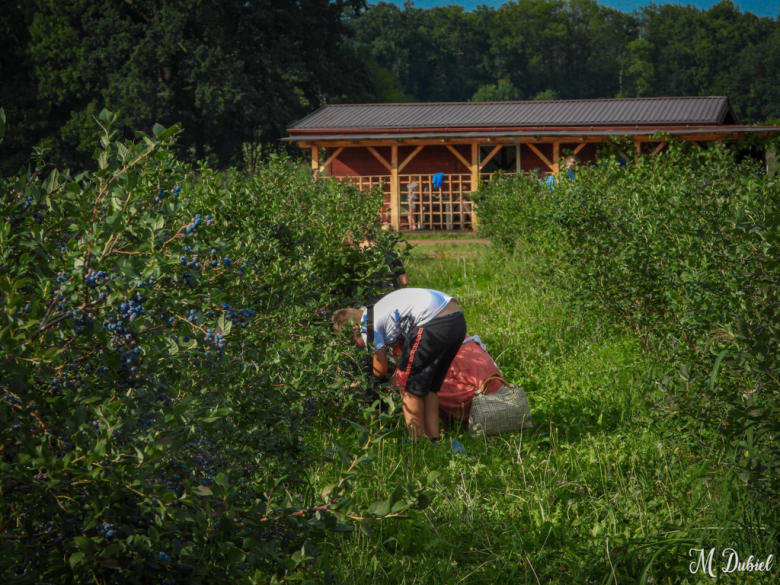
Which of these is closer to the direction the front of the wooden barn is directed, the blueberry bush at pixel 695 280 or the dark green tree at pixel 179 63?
the blueberry bush

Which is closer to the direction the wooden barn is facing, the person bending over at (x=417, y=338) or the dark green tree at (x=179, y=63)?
the person bending over

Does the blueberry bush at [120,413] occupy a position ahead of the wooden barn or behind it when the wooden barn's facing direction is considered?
ahead

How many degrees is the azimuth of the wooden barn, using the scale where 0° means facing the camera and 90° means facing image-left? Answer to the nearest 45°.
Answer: approximately 0°

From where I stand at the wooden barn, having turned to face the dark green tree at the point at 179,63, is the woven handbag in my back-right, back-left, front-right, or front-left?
back-left

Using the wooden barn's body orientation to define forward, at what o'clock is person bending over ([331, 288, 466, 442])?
The person bending over is roughly at 12 o'clock from the wooden barn.

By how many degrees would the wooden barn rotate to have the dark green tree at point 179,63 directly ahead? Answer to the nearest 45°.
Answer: approximately 135° to its right

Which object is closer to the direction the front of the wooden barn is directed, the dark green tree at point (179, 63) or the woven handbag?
the woven handbag

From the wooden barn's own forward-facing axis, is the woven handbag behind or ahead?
ahead

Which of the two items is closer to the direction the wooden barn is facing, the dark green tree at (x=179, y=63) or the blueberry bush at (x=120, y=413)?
the blueberry bush

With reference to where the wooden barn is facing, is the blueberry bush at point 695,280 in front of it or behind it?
in front

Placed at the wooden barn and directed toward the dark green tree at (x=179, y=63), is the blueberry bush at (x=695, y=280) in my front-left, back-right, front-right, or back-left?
back-left
